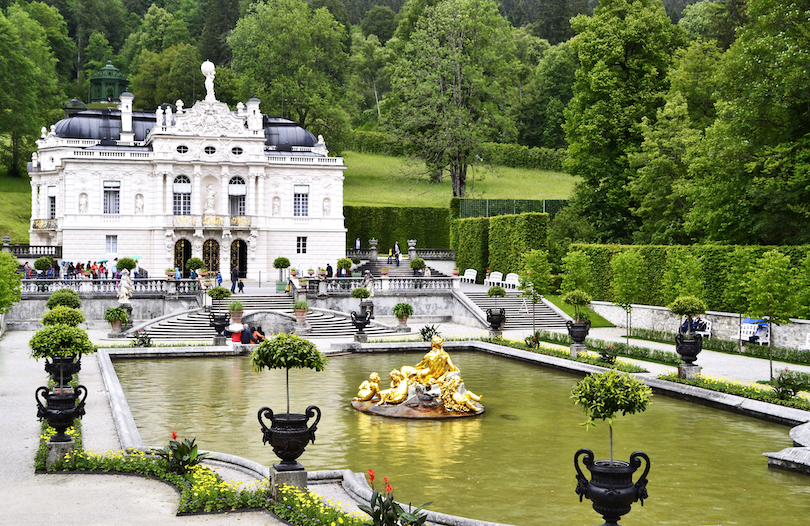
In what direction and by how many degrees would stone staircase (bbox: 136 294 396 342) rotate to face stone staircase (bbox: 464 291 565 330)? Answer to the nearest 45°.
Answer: approximately 90° to its left

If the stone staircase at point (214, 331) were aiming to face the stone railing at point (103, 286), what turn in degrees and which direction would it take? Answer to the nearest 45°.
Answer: approximately 135° to its right

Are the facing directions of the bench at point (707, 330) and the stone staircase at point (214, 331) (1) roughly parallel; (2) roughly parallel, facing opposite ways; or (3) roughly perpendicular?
roughly perpendicular

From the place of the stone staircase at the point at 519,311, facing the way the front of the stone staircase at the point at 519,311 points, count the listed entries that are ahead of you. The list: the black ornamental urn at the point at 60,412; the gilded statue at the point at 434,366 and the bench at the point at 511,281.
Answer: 2

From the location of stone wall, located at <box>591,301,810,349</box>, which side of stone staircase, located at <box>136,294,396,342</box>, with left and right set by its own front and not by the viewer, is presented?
left

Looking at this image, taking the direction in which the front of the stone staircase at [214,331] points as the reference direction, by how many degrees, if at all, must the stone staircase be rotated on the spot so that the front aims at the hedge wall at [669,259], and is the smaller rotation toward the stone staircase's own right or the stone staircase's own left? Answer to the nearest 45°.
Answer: approximately 90° to the stone staircase's own left

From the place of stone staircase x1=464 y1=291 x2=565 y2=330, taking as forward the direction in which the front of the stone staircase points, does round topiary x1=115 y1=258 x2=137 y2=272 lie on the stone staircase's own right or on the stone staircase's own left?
on the stone staircase's own right

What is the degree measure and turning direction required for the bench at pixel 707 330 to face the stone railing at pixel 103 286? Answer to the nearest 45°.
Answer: approximately 45° to its right

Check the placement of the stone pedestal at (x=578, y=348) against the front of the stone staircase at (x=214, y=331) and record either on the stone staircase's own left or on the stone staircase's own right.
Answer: on the stone staircase's own left

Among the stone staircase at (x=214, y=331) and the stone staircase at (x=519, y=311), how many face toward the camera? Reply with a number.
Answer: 2

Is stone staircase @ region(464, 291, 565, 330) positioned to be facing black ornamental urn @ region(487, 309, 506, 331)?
yes
